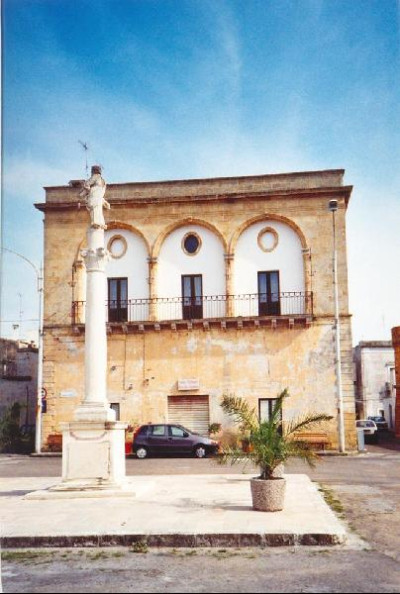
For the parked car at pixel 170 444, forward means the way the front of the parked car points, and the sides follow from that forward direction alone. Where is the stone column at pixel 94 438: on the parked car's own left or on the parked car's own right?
on the parked car's own right

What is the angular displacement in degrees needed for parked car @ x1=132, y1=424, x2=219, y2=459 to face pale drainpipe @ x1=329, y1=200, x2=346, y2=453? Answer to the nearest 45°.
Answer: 0° — it already faces it

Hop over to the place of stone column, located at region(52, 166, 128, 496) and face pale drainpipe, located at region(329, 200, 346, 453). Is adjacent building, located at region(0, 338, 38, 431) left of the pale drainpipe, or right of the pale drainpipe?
left

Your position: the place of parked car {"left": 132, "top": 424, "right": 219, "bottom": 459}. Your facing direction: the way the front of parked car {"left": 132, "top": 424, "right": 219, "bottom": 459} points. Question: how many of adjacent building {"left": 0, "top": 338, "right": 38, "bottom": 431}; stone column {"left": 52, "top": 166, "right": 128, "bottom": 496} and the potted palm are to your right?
2

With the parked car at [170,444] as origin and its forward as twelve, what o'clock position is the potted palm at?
The potted palm is roughly at 3 o'clock from the parked car.

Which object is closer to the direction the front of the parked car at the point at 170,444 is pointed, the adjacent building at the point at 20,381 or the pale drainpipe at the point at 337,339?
the pale drainpipe

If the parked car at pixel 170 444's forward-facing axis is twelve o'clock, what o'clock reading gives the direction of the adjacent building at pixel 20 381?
The adjacent building is roughly at 8 o'clock from the parked car.

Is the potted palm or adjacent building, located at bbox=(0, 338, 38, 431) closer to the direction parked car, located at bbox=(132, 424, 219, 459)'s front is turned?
the potted palm

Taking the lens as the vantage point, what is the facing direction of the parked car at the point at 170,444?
facing to the right of the viewer
